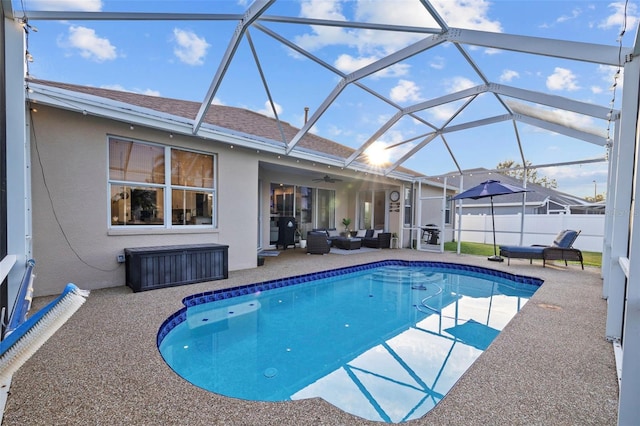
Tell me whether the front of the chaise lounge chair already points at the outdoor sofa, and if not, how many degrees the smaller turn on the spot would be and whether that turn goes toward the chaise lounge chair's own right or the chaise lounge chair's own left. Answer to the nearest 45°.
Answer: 0° — it already faces it

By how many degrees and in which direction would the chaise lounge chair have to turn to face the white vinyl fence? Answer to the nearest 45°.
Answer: approximately 90° to its right

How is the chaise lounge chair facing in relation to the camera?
to the viewer's left
